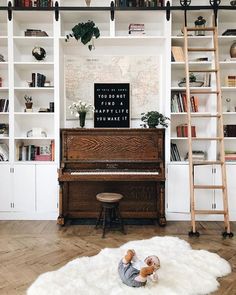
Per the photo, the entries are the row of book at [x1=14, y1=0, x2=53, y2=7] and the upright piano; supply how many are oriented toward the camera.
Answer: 2

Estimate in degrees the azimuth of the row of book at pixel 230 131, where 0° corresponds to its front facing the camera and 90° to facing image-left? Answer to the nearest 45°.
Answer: approximately 0°

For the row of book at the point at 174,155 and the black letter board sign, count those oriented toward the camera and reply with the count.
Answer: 2

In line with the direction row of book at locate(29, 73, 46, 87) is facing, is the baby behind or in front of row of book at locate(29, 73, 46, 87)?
in front

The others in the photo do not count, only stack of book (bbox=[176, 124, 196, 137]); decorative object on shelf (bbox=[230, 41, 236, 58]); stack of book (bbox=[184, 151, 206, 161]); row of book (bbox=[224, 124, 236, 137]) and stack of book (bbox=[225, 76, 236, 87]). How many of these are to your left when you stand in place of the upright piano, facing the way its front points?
5

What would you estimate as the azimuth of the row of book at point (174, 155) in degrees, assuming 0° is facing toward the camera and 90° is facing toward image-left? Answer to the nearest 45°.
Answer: approximately 0°
